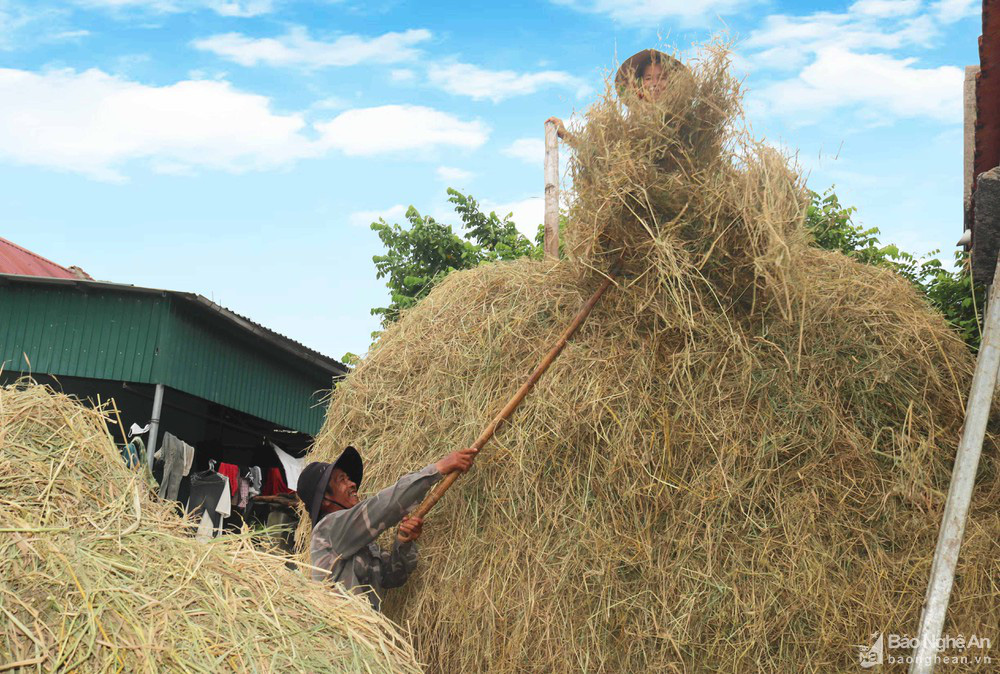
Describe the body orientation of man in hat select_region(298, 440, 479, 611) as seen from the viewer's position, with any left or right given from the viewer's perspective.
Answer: facing to the right of the viewer

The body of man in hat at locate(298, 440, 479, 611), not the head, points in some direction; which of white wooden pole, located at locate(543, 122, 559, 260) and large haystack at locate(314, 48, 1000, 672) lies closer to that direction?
the large haystack

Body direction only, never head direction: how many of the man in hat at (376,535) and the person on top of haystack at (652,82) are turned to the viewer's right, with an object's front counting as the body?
1

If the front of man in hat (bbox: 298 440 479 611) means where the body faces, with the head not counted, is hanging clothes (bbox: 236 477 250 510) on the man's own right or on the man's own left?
on the man's own left

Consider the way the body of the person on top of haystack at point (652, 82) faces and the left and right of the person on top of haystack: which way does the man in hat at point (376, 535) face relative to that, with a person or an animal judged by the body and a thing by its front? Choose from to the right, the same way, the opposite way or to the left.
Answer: to the left

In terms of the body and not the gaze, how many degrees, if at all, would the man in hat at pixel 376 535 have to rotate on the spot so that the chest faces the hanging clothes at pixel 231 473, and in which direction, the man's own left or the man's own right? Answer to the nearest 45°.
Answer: approximately 90° to the man's own left

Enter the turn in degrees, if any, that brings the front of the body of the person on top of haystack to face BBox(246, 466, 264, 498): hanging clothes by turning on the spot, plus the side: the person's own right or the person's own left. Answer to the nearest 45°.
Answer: approximately 135° to the person's own right

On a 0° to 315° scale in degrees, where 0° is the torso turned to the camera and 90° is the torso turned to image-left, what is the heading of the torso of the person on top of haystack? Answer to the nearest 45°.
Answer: approximately 0°
